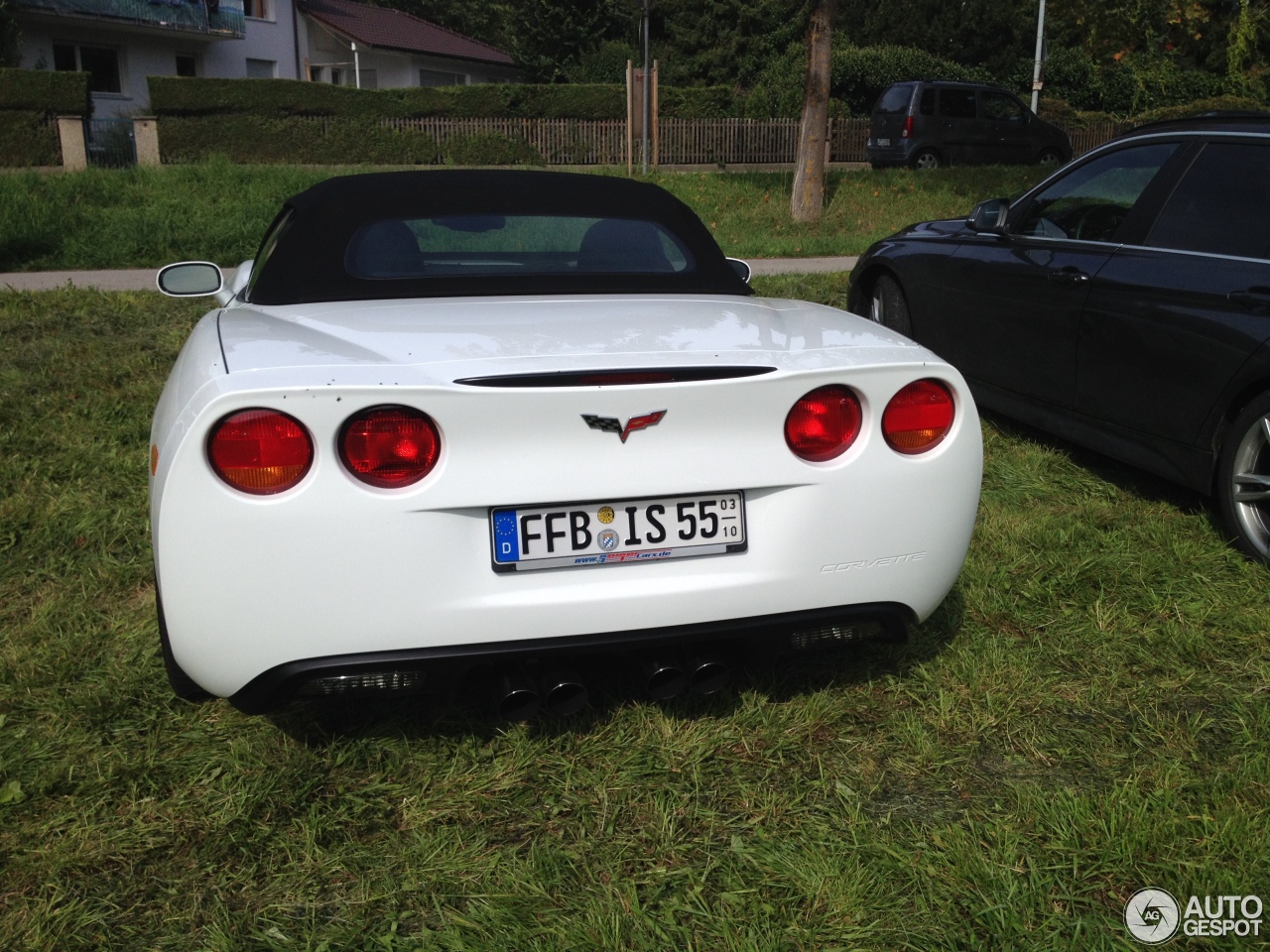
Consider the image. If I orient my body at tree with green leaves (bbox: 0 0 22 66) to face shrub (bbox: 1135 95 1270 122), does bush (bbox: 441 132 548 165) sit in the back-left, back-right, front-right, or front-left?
front-right

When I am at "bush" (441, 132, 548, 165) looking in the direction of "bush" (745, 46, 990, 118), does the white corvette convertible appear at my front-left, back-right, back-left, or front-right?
back-right

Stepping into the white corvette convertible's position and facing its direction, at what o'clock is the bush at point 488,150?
The bush is roughly at 12 o'clock from the white corvette convertible.

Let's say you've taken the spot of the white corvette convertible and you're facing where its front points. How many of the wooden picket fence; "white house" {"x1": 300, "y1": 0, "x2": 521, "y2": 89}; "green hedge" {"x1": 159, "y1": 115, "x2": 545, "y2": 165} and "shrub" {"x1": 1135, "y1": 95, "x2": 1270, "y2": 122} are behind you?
0

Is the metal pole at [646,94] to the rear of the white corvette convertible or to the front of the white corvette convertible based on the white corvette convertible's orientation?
to the front

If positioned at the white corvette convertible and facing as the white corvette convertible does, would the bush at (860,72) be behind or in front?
in front

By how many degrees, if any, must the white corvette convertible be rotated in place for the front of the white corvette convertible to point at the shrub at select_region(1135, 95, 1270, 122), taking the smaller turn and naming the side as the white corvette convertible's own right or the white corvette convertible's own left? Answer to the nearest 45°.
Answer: approximately 45° to the white corvette convertible's own right

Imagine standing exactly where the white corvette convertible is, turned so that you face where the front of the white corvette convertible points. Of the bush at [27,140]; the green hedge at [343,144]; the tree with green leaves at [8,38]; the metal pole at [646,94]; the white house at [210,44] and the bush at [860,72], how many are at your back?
0

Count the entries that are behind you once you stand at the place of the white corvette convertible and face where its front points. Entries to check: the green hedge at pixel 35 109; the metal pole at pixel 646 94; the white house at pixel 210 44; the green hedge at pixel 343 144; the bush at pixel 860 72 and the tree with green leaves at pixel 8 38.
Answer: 0

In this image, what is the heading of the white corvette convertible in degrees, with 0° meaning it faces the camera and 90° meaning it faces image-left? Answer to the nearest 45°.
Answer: approximately 180°

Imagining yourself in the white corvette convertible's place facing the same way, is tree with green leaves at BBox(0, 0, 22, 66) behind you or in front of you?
in front

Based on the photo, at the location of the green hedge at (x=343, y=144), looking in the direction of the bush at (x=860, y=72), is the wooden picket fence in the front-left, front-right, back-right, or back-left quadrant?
front-right

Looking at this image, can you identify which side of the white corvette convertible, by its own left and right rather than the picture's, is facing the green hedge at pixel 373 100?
front
